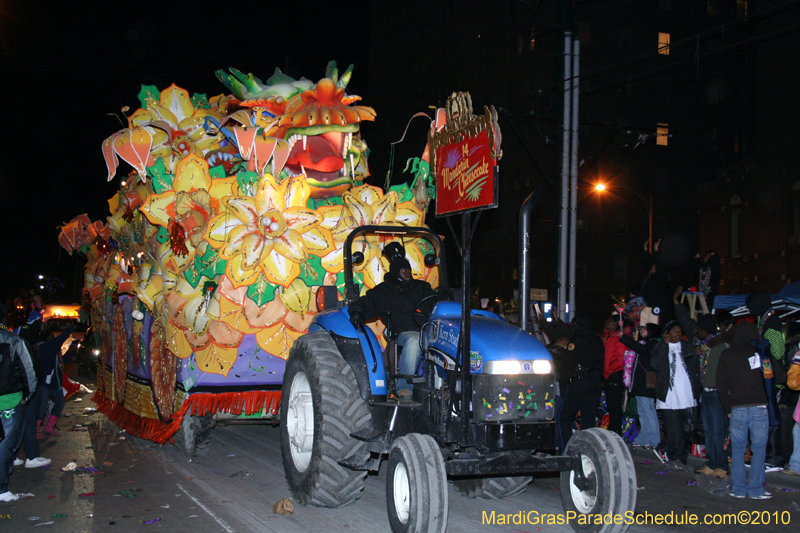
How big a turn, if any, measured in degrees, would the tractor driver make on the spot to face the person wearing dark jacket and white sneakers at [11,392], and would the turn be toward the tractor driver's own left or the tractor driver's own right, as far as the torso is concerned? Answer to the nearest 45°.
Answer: approximately 135° to the tractor driver's own right

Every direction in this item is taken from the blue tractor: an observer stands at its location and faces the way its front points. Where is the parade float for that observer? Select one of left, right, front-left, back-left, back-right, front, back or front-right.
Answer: back

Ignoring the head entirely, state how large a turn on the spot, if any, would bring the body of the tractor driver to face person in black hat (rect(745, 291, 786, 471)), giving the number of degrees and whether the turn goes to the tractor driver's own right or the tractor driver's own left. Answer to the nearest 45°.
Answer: approximately 90° to the tractor driver's own left

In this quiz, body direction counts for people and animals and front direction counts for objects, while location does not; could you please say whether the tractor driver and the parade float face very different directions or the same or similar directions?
same or similar directions

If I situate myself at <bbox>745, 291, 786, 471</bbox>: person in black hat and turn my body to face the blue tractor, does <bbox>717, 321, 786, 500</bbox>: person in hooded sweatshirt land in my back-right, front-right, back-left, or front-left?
front-left

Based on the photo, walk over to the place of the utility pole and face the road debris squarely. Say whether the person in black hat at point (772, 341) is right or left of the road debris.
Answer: left

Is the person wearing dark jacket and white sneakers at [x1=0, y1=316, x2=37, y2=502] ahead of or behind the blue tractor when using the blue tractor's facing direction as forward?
behind

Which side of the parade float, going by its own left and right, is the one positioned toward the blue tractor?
front

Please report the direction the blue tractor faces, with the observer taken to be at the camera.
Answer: facing the viewer and to the right of the viewer

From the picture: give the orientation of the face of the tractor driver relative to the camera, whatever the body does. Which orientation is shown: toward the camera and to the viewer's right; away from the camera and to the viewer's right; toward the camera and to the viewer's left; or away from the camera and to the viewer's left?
toward the camera and to the viewer's right

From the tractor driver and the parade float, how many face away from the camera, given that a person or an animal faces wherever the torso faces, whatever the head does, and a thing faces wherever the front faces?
0

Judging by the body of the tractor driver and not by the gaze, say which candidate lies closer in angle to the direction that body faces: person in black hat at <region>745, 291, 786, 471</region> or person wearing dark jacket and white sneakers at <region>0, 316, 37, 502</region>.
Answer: the person in black hat

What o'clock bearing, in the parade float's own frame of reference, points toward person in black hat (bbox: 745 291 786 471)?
The person in black hat is roughly at 11 o'clock from the parade float.

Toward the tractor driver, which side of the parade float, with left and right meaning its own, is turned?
front

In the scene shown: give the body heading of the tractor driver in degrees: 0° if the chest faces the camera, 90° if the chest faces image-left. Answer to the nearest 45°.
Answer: approximately 315°
